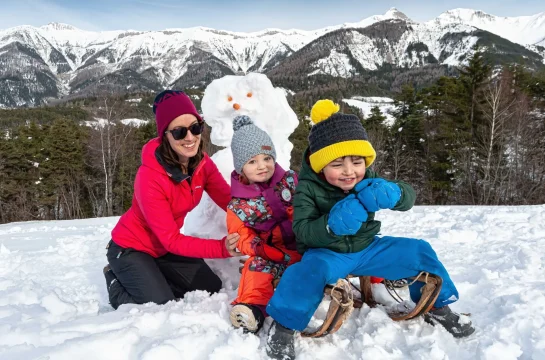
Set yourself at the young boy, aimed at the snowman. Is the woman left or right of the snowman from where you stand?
left

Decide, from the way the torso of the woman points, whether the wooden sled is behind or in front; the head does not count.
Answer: in front

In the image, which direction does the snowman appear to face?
toward the camera

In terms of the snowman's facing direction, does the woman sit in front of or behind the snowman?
in front

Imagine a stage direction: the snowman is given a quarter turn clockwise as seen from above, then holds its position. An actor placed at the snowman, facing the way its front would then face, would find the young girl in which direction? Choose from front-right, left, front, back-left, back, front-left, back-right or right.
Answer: left

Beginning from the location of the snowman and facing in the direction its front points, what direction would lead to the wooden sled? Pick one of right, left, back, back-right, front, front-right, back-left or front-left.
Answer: front

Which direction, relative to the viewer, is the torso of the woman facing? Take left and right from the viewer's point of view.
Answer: facing the viewer and to the right of the viewer

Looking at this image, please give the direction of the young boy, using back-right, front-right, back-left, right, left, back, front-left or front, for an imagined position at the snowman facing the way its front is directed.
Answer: front

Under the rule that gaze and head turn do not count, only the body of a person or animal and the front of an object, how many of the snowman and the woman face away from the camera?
0

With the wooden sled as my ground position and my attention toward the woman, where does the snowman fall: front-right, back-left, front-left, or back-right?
front-right
